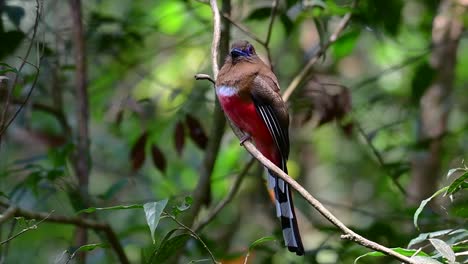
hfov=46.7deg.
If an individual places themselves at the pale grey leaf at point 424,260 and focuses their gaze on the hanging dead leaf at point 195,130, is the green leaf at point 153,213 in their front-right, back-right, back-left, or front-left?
front-left

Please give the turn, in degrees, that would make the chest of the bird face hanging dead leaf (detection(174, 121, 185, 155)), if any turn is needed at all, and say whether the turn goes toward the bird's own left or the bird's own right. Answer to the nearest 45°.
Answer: approximately 90° to the bird's own right

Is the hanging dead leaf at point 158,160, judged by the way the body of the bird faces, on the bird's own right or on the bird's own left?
on the bird's own right

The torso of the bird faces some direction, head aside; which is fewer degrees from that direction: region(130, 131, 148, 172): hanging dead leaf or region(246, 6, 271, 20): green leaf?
the hanging dead leaf

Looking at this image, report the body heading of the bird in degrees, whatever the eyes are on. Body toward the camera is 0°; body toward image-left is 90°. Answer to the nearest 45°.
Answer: approximately 45°

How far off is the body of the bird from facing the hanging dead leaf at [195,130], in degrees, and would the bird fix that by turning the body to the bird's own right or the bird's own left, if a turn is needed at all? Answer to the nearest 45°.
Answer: approximately 90° to the bird's own right

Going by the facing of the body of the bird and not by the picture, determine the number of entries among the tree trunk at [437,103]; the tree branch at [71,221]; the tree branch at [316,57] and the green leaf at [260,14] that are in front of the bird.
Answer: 1

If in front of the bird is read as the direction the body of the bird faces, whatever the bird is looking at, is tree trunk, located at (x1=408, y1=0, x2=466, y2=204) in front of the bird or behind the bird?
behind

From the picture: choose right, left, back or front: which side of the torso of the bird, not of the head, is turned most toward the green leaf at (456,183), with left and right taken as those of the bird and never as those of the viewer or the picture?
left

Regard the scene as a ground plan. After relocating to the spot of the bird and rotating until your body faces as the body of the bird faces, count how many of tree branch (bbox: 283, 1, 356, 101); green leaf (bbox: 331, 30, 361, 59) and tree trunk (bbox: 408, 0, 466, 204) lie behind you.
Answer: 3

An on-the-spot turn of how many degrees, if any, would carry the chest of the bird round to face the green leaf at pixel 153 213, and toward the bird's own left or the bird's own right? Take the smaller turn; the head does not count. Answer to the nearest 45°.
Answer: approximately 45° to the bird's own right

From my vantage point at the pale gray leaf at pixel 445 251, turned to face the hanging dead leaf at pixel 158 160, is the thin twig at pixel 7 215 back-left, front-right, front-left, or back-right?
front-left

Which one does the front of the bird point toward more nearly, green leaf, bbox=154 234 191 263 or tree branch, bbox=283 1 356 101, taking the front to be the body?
the green leaf
